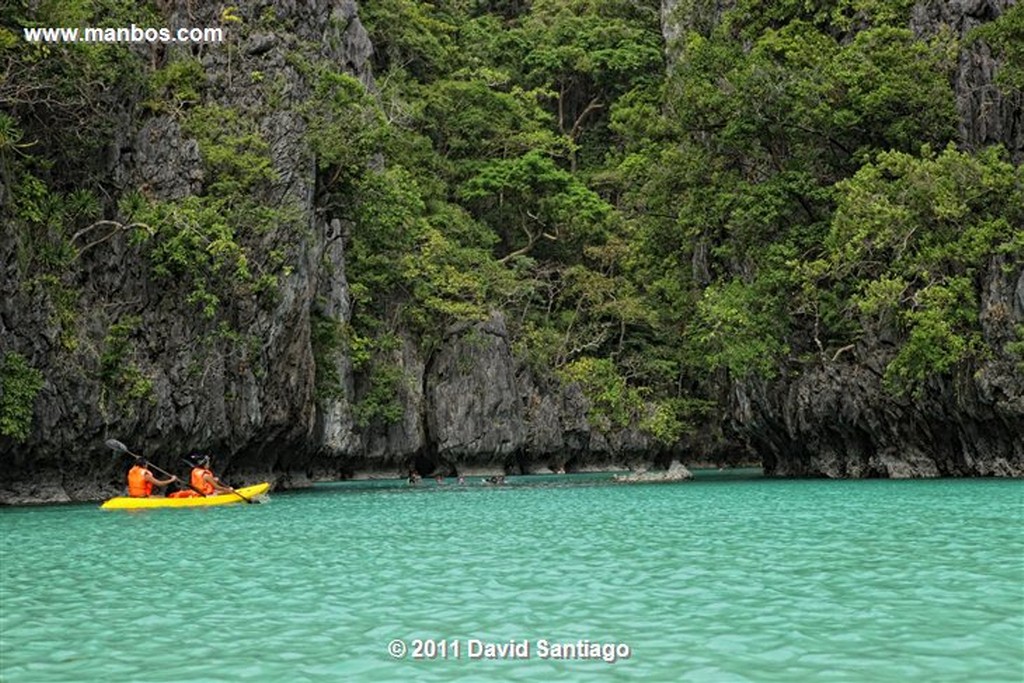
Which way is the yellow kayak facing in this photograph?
to the viewer's right

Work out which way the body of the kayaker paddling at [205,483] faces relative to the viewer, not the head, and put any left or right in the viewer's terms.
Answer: facing to the right of the viewer

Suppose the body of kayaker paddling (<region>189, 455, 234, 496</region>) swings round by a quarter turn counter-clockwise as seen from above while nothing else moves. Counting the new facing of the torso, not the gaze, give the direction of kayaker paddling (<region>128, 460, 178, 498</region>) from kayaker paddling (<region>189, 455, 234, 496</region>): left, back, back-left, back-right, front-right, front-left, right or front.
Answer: back-left
